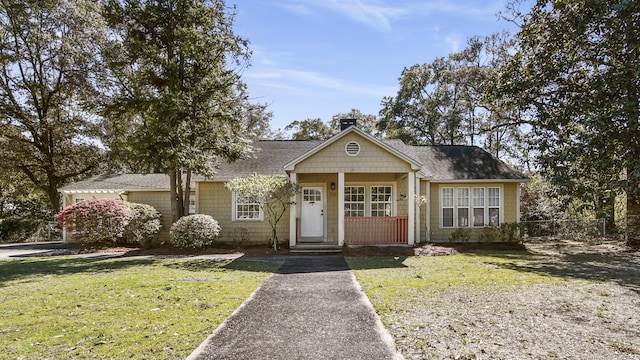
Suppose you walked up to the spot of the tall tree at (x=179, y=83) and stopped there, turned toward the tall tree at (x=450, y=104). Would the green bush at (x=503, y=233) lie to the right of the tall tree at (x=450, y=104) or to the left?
right

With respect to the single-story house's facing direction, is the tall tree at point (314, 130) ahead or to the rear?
to the rear

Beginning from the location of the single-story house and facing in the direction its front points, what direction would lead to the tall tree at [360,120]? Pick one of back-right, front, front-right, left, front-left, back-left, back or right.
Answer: back

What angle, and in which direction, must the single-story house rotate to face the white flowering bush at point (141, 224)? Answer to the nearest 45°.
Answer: approximately 90° to its right

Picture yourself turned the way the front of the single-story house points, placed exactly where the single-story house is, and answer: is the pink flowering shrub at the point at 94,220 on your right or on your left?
on your right

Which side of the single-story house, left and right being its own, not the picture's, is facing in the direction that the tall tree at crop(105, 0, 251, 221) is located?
right

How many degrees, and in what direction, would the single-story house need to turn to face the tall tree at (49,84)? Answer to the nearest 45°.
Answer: approximately 135° to its right

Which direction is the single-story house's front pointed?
toward the camera

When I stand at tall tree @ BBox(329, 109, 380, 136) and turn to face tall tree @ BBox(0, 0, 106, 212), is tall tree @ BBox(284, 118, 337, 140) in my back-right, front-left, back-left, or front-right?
front-right
